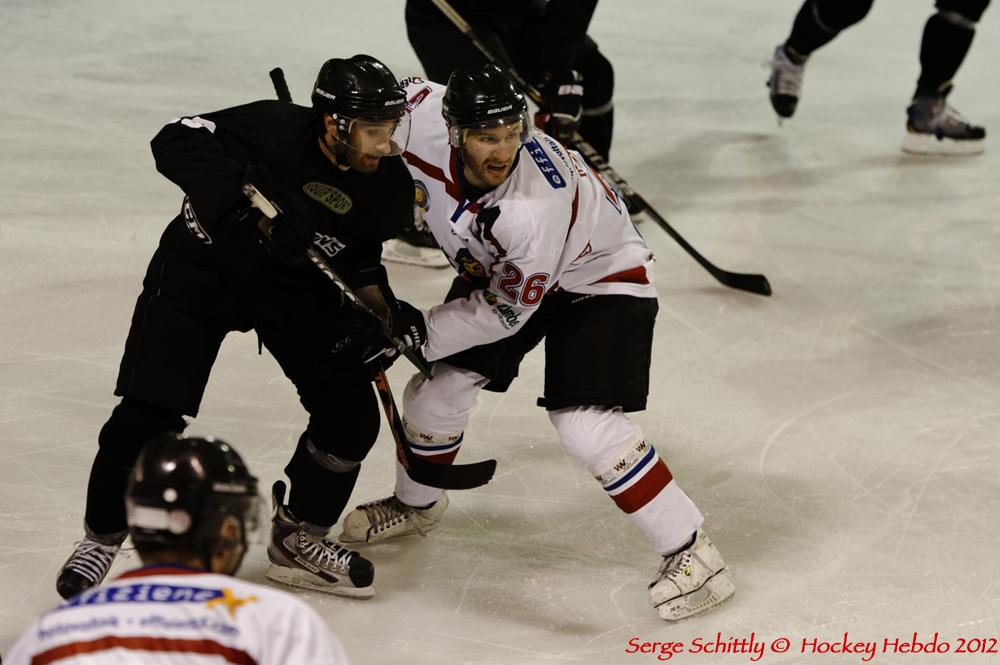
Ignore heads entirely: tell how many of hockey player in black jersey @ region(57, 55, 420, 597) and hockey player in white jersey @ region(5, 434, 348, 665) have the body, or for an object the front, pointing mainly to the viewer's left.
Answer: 0

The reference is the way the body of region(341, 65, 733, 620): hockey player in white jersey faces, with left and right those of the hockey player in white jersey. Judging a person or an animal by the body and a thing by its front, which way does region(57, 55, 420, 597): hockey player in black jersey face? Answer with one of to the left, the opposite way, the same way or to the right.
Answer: to the left

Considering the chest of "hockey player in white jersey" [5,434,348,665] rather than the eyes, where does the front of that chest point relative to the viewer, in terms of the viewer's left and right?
facing away from the viewer and to the right of the viewer

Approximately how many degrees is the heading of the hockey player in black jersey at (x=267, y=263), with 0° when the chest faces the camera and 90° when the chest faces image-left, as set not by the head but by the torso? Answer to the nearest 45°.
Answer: approximately 315°

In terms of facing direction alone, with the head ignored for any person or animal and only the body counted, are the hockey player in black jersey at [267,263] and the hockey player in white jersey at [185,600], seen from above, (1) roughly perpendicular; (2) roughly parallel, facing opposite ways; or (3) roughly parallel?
roughly perpendicular

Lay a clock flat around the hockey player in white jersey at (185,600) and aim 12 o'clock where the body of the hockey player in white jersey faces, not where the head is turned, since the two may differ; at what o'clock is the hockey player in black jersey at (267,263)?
The hockey player in black jersey is roughly at 11 o'clock from the hockey player in white jersey.

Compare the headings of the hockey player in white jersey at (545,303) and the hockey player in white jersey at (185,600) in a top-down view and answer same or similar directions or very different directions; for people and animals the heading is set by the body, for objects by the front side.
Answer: very different directions

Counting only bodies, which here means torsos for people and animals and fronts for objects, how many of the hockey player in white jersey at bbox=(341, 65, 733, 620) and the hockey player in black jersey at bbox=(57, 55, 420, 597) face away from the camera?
0

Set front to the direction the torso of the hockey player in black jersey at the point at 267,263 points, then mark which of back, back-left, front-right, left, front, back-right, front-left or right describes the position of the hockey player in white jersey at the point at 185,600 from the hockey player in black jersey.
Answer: front-right

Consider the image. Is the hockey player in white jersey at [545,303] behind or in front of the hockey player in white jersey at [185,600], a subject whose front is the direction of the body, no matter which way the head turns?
in front

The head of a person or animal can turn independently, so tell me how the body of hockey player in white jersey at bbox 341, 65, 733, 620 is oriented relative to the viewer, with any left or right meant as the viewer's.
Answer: facing the viewer and to the left of the viewer
